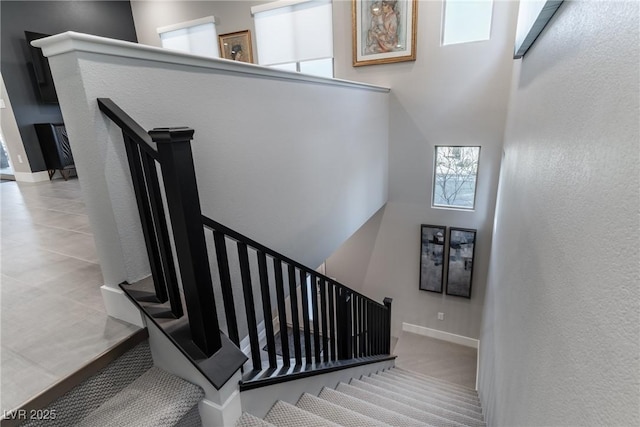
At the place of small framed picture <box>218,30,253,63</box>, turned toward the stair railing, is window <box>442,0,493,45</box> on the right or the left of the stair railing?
left

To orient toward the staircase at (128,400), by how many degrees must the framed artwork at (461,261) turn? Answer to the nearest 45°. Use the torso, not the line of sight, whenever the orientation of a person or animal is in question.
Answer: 0° — it already faces it

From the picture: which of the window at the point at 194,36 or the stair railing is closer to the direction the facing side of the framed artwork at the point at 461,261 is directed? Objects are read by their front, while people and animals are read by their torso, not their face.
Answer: the stair railing

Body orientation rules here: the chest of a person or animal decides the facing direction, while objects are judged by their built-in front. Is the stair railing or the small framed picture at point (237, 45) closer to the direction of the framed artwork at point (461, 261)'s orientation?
the stair railing

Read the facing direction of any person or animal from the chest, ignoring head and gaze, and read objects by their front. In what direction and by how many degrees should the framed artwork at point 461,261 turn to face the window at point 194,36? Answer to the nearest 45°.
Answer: approximately 90° to its right

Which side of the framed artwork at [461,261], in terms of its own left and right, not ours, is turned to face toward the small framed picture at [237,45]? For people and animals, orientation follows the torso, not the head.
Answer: right

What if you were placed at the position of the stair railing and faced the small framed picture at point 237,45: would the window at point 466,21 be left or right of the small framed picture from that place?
right

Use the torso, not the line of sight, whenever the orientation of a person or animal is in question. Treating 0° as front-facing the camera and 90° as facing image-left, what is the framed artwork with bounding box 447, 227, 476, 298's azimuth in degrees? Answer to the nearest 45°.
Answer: approximately 0°
